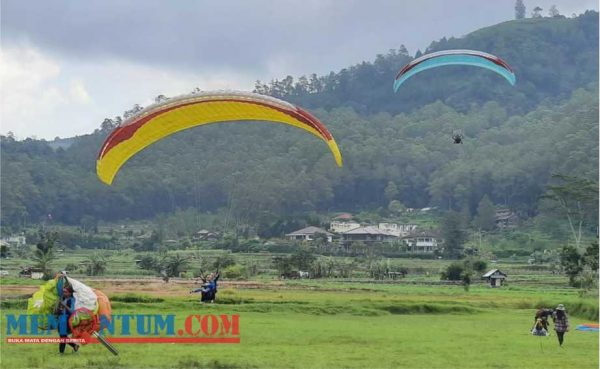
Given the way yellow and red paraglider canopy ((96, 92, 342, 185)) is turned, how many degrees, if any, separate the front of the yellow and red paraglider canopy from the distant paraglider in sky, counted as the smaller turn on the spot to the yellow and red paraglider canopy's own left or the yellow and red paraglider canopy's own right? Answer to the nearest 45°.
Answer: approximately 135° to the yellow and red paraglider canopy's own left

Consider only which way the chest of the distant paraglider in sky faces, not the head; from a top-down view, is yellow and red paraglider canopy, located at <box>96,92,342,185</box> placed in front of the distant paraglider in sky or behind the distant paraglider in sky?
in front

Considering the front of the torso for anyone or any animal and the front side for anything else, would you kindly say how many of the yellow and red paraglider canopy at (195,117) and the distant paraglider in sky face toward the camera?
2

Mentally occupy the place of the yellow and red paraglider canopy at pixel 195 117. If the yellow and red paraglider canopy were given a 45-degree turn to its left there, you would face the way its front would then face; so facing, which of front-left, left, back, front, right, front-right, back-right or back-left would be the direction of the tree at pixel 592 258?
left

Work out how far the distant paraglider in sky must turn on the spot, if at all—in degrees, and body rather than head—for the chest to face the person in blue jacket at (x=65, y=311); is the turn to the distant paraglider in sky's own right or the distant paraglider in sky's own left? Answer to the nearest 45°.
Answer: approximately 45° to the distant paraglider in sky's own right

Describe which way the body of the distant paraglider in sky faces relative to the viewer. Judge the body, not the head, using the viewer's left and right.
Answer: facing the viewer

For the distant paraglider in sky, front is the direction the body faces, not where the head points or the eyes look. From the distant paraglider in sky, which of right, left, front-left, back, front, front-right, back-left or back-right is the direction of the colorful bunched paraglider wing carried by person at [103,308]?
front-right

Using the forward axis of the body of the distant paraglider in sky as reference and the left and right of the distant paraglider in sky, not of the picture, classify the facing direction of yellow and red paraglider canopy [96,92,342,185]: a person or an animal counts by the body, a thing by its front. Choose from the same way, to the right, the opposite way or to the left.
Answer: the same way

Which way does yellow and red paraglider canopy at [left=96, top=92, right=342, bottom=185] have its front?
toward the camera
